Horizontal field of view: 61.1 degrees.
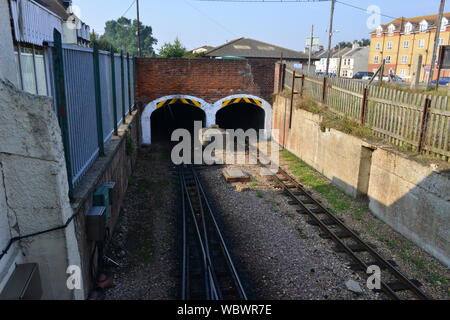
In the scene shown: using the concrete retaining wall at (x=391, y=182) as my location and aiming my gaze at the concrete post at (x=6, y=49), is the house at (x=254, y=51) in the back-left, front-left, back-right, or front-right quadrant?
back-right

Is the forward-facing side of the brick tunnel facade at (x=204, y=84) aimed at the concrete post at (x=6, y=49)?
yes

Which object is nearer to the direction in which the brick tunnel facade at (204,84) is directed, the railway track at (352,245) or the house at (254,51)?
the railway track

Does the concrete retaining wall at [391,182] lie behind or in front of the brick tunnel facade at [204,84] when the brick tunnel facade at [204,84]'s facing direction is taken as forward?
in front

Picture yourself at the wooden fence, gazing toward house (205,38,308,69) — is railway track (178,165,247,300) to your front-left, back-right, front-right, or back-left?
back-left

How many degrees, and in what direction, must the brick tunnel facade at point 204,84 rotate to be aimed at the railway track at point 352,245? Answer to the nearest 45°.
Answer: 0° — it already faces it

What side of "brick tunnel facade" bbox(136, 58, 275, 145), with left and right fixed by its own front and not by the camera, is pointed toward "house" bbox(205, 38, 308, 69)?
back

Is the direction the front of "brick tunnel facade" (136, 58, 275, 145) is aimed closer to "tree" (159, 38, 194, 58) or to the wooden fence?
the wooden fence

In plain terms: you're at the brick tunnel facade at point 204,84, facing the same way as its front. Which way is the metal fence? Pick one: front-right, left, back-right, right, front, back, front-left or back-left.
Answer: front

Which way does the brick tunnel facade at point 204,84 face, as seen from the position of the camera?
facing the viewer

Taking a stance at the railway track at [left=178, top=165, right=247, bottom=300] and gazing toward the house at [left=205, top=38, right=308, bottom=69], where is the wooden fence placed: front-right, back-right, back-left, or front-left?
front-right

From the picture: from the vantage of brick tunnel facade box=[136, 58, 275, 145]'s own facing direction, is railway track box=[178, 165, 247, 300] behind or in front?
in front
